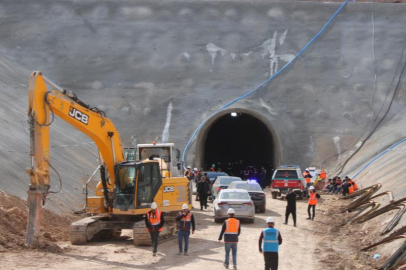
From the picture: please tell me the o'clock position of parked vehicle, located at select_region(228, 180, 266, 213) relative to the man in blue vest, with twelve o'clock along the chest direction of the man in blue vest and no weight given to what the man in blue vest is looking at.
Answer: The parked vehicle is roughly at 12 o'clock from the man in blue vest.

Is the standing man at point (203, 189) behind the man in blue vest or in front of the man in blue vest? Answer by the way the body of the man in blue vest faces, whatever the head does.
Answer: in front

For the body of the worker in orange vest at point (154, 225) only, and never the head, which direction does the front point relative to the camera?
toward the camera

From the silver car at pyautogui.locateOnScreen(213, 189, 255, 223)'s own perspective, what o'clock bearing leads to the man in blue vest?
The man in blue vest is roughly at 6 o'clock from the silver car.

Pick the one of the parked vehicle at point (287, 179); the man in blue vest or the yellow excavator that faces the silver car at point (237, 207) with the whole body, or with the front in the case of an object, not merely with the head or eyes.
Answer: the man in blue vest

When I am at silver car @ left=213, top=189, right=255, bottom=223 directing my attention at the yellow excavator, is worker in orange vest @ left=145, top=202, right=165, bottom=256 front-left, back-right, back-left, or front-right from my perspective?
front-left

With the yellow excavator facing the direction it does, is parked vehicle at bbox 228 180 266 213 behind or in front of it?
behind

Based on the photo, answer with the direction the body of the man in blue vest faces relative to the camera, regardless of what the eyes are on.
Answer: away from the camera
